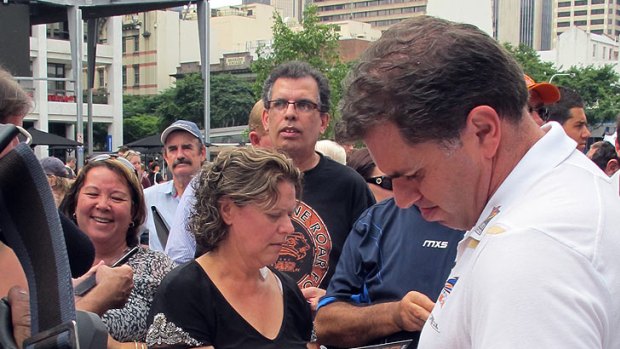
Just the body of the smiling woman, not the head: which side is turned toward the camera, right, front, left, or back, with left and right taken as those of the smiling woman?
front

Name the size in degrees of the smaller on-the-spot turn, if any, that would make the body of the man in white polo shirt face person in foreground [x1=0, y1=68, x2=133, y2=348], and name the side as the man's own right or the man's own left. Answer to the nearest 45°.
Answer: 0° — they already face them

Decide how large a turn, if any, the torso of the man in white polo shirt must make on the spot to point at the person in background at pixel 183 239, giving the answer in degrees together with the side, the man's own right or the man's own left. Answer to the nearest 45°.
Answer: approximately 45° to the man's own right

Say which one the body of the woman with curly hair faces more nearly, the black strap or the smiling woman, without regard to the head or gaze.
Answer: the black strap

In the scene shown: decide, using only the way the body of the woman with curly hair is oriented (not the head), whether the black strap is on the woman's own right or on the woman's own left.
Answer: on the woman's own right

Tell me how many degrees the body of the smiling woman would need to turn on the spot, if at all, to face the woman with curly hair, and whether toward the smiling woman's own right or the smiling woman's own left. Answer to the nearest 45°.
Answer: approximately 45° to the smiling woman's own left

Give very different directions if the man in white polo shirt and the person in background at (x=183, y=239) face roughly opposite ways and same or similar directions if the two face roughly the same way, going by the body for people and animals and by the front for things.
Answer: very different directions

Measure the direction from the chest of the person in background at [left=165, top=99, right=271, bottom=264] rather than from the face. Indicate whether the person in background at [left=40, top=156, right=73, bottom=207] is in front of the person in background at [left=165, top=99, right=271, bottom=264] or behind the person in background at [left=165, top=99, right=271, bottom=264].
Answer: behind

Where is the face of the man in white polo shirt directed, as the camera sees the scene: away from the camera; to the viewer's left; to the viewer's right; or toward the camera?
to the viewer's left

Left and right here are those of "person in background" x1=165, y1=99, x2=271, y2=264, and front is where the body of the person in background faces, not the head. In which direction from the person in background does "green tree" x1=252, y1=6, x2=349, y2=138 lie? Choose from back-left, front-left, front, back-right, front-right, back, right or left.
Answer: back-left

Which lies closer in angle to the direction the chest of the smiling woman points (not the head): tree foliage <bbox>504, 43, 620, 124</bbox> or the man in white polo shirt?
the man in white polo shirt

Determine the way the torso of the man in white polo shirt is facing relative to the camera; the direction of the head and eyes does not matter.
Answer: to the viewer's left

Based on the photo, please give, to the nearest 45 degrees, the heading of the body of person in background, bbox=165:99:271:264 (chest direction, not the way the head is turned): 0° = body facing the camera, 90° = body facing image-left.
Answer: approximately 315°

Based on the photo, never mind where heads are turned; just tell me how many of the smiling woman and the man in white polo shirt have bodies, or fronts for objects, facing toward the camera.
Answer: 1

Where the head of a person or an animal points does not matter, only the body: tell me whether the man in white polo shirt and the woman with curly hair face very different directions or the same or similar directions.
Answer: very different directions
